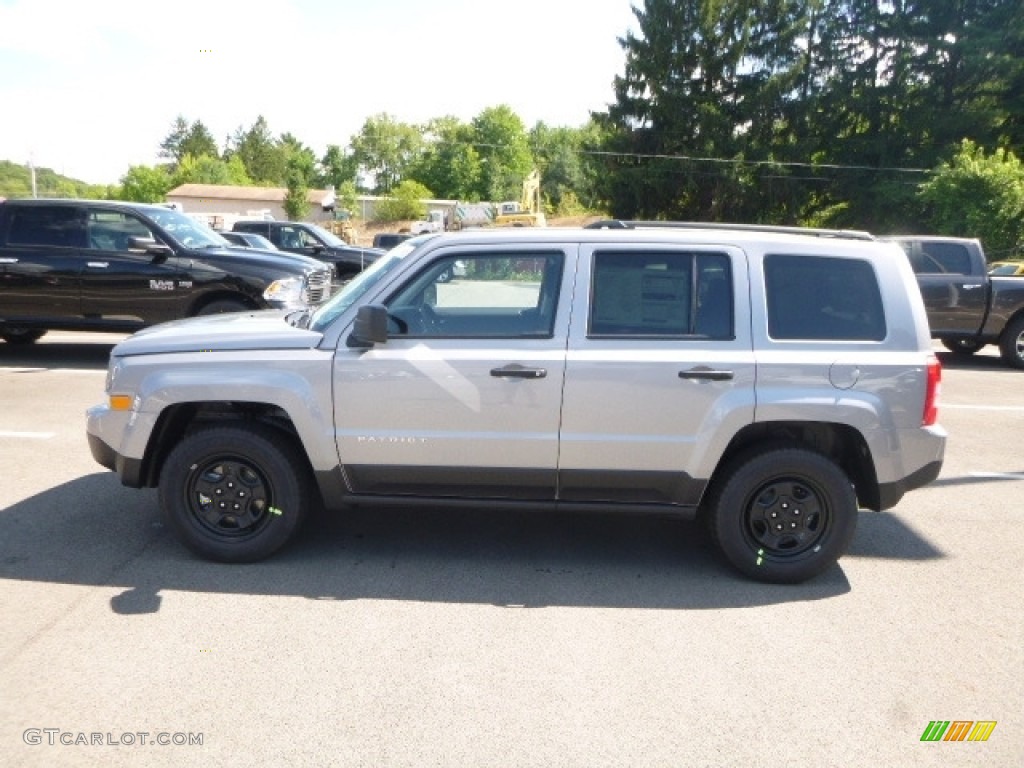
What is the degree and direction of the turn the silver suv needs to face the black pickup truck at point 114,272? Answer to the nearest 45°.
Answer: approximately 45° to its right

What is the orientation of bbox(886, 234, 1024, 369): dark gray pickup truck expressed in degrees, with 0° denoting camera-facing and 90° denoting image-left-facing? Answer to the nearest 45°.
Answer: approximately 45°

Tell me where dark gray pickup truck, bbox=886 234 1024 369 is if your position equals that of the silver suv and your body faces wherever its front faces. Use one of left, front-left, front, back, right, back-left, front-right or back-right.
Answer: back-right

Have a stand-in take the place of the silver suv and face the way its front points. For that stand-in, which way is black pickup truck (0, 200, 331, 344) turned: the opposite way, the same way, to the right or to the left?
the opposite way

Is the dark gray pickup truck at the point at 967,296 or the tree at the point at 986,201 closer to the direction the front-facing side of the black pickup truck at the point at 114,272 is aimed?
the dark gray pickup truck

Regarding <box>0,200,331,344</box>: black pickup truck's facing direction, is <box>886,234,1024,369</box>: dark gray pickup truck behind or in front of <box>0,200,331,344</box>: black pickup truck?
in front

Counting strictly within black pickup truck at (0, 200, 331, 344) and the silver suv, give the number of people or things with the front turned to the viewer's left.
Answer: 1

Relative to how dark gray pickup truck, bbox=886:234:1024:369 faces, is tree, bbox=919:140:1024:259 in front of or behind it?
behind

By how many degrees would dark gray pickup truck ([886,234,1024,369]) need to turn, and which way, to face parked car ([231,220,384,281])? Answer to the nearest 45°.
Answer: approximately 45° to its right

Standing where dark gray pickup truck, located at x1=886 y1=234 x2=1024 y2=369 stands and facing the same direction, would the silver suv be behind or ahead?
ahead

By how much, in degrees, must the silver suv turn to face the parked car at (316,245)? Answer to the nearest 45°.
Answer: approximately 90° to its right

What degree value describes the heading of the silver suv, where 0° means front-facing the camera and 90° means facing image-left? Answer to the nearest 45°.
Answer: approximately 90°

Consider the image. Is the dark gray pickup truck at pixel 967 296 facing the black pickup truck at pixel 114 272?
yes

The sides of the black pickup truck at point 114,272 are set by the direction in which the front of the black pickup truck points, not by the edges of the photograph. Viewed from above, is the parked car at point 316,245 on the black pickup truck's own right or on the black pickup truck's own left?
on the black pickup truck's own left

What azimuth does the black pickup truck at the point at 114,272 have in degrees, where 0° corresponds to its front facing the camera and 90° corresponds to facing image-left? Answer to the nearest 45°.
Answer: approximately 315°
